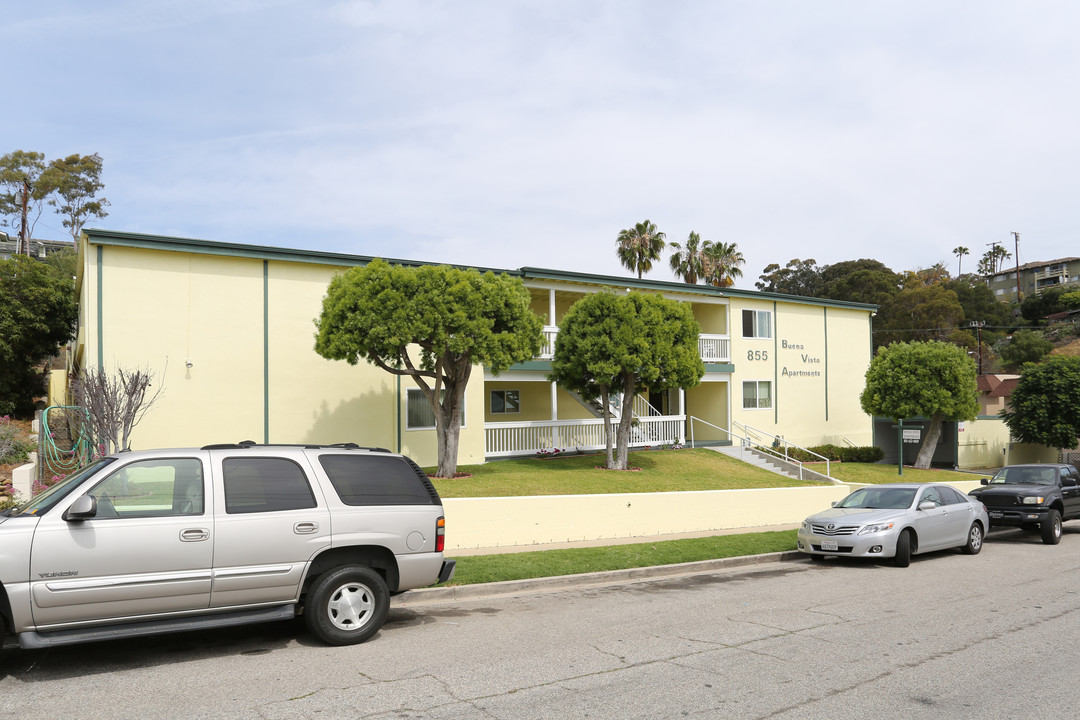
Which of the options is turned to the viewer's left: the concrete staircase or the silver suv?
the silver suv

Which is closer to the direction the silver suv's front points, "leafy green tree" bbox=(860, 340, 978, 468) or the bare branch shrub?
the bare branch shrub

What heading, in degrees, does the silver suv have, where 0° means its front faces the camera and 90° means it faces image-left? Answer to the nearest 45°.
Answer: approximately 90°

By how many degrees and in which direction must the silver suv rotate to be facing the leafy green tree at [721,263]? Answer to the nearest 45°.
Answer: approximately 135° to its right

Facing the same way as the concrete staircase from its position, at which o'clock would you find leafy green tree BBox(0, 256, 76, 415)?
The leafy green tree is roughly at 4 o'clock from the concrete staircase.

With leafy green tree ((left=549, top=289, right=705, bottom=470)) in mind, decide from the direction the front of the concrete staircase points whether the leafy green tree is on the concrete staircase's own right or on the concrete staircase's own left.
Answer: on the concrete staircase's own right

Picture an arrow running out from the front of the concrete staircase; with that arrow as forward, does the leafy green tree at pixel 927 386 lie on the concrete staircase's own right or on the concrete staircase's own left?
on the concrete staircase's own left

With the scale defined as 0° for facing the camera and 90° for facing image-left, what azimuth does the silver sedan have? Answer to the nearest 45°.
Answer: approximately 45°

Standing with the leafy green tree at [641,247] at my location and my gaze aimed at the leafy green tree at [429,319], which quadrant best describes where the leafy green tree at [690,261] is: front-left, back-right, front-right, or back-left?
back-left

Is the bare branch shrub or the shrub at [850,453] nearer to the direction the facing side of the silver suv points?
the bare branch shrub

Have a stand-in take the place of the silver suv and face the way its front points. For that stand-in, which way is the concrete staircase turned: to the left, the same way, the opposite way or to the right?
to the left

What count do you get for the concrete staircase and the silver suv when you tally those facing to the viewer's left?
1
